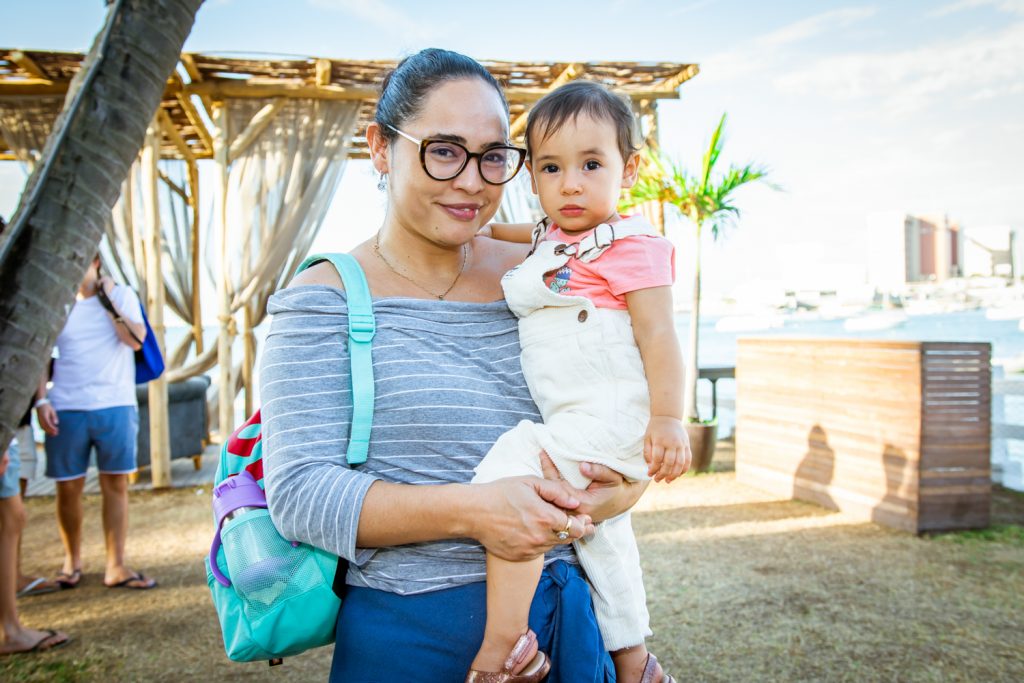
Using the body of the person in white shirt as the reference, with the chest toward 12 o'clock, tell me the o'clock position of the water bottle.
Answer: The water bottle is roughly at 12 o'clock from the person in white shirt.

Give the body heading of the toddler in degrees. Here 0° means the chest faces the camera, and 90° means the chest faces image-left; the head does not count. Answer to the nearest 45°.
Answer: approximately 45°

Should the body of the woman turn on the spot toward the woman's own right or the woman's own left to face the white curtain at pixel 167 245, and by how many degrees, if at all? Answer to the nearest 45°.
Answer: approximately 180°

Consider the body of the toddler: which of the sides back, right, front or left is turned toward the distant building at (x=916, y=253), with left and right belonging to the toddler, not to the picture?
back

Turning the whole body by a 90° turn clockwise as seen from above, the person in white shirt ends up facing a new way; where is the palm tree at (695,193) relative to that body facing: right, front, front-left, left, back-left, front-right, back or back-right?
back

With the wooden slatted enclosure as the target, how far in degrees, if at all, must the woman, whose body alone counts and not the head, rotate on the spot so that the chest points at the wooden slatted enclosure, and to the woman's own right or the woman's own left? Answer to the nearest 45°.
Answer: approximately 90° to the woman's own left

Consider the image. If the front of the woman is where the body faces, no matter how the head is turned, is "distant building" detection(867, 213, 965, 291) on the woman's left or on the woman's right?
on the woman's left

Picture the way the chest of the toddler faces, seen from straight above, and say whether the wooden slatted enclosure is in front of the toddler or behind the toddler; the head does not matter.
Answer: behind

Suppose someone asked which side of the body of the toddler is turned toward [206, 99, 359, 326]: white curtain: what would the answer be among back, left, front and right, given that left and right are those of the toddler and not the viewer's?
right
